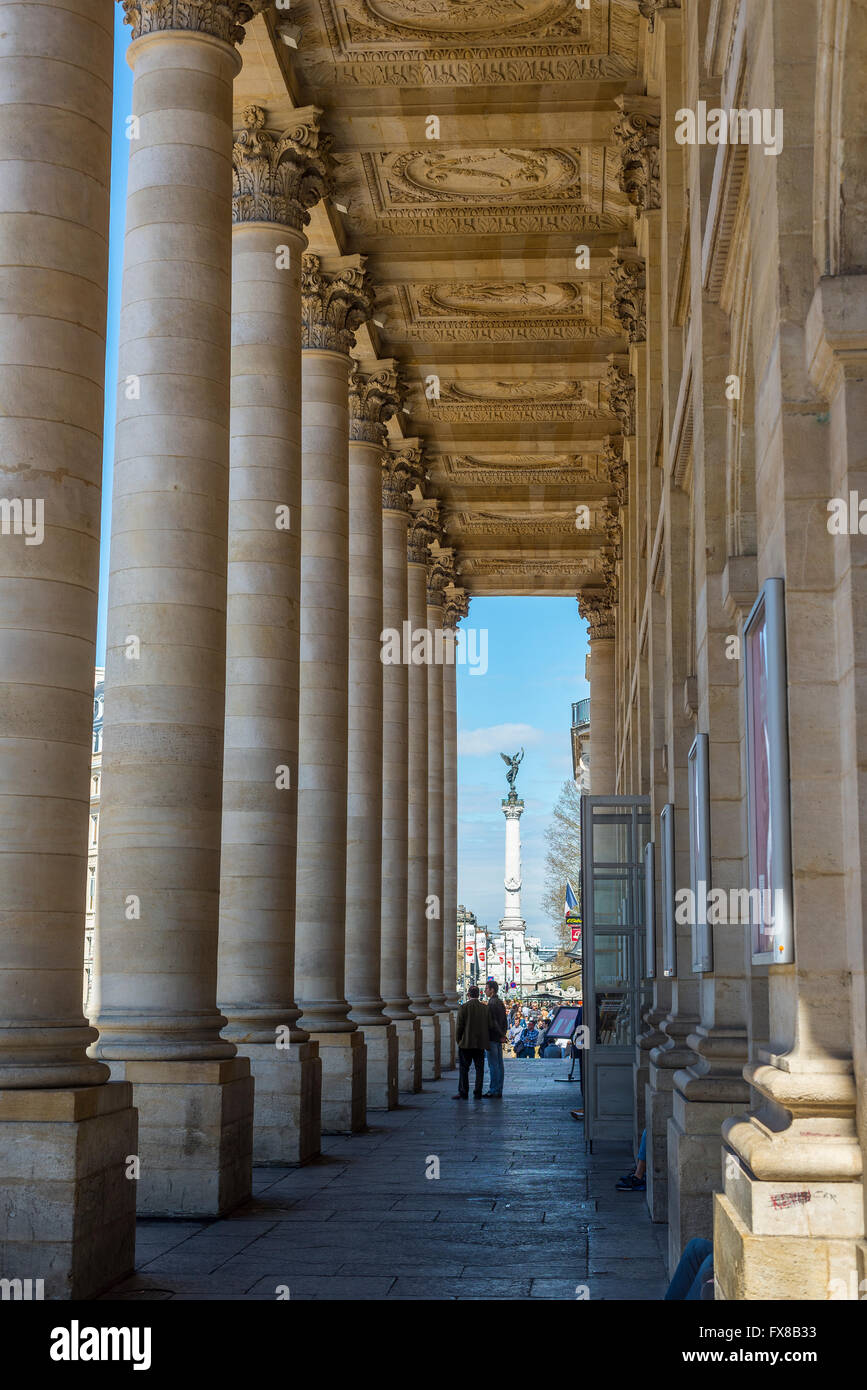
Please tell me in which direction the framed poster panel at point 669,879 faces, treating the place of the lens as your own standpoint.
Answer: facing to the left of the viewer

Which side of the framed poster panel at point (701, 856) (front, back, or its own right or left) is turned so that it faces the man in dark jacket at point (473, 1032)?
right

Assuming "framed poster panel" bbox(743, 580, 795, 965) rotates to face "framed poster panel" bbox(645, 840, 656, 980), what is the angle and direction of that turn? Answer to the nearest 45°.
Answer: approximately 90° to its right

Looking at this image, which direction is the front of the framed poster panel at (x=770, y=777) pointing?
to the viewer's left

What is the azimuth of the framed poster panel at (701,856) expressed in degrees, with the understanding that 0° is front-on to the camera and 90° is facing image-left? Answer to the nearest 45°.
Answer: approximately 90°

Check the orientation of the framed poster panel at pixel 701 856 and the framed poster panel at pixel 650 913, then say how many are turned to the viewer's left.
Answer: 2

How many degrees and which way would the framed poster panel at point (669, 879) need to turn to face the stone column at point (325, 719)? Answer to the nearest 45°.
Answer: approximately 45° to its right

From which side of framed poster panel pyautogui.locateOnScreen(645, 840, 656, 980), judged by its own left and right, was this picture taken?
left

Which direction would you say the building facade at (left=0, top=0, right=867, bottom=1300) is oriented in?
to the viewer's left
